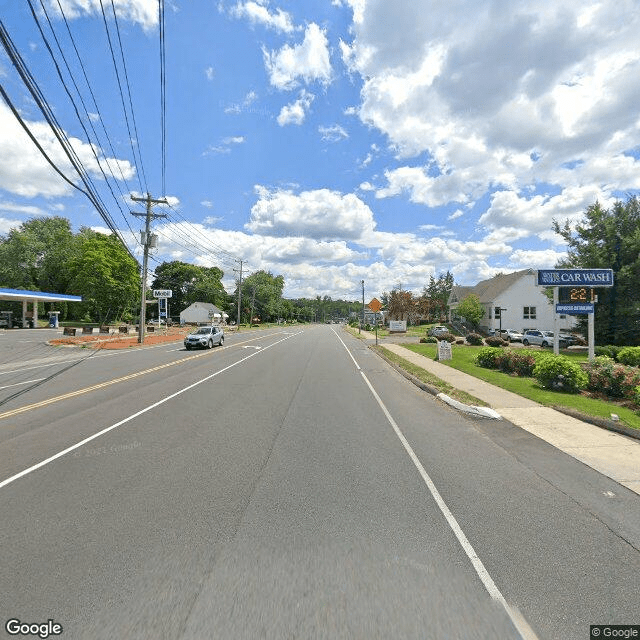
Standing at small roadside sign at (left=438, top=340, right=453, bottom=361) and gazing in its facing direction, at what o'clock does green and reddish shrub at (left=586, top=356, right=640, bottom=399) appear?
The green and reddish shrub is roughly at 11 o'clock from the small roadside sign.

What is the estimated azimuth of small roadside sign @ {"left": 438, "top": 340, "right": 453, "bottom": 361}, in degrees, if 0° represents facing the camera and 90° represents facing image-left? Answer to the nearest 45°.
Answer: approximately 0°

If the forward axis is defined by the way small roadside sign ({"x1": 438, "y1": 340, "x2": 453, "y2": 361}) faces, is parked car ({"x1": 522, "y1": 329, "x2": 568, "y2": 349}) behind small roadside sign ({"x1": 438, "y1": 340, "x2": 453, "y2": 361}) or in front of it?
behind

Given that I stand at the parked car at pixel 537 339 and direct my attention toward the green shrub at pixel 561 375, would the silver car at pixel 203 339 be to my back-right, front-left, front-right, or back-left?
front-right

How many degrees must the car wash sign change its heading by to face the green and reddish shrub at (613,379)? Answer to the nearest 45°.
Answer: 0° — it already faces it

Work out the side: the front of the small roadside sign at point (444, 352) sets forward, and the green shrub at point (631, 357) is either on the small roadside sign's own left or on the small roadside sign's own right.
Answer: on the small roadside sign's own left

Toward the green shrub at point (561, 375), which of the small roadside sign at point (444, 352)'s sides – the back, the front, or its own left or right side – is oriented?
front

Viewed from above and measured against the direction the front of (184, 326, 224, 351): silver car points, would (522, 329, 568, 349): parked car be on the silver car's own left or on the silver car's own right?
on the silver car's own left

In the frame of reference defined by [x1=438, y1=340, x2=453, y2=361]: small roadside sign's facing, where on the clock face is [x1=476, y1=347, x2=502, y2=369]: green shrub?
The green shrub is roughly at 11 o'clock from the small roadside sign.

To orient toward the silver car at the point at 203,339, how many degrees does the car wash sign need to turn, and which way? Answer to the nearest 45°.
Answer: approximately 90° to its right

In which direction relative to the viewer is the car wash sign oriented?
toward the camera

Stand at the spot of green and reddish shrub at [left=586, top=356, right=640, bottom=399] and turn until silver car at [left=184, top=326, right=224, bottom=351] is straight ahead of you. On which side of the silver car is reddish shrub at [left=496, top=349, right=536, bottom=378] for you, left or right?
right

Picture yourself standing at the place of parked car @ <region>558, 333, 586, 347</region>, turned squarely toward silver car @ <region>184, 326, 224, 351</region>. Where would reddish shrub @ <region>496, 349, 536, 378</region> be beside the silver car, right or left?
left

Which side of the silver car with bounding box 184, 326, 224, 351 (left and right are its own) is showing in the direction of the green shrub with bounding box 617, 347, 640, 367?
left

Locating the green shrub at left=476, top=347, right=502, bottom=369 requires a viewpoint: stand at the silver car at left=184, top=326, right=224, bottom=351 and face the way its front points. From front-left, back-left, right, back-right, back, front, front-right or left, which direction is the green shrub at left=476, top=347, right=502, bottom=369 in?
left

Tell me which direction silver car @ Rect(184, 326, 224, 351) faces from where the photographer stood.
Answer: facing the viewer and to the left of the viewer

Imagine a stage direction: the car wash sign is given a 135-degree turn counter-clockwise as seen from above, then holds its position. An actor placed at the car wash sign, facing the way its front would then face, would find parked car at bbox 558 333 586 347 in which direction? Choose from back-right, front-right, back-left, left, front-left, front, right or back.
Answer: front-left

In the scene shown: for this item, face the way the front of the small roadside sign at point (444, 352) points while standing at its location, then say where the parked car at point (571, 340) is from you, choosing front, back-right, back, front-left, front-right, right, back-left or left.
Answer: back-left
